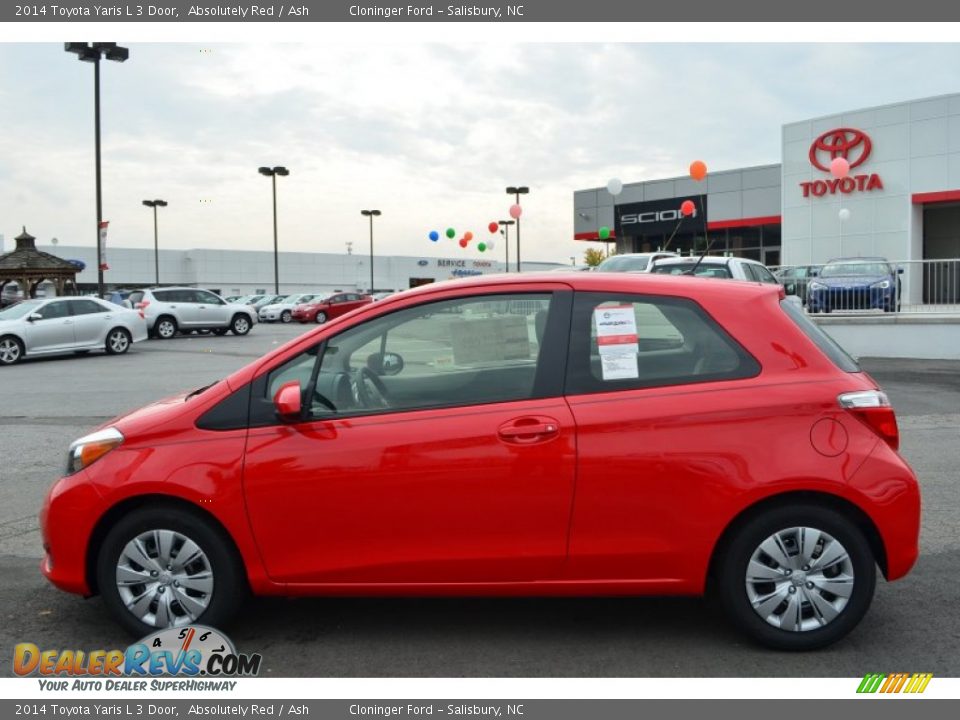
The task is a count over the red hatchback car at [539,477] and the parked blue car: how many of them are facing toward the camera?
1

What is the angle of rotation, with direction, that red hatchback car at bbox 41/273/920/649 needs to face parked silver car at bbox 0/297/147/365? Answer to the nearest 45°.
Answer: approximately 45° to its right

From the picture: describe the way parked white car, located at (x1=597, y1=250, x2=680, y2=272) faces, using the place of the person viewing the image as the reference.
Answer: facing the viewer and to the left of the viewer

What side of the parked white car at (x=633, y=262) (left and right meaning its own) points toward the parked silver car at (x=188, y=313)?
right

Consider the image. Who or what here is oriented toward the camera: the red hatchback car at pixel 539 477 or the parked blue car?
the parked blue car

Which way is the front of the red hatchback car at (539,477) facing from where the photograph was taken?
facing to the left of the viewer

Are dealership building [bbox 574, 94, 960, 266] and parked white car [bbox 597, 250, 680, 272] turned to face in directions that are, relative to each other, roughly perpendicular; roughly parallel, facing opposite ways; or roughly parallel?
roughly parallel

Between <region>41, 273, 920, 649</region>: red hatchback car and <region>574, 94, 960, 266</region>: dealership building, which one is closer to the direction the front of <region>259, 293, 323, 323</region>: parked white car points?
the red hatchback car

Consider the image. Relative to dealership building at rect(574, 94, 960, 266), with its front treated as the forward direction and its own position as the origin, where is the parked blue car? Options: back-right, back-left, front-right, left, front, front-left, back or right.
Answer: front-left

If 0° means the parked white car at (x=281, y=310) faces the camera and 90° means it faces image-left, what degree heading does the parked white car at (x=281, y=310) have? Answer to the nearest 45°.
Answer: approximately 45°

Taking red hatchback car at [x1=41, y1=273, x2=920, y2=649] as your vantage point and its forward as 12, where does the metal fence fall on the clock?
The metal fence is roughly at 4 o'clock from the red hatchback car.

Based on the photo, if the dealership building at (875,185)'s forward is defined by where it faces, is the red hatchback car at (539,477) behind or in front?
in front

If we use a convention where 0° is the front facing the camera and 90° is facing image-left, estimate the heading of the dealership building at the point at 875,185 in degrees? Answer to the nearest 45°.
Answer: approximately 45°

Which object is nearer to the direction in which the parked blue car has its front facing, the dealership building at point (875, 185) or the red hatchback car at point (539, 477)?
the red hatchback car

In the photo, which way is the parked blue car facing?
toward the camera

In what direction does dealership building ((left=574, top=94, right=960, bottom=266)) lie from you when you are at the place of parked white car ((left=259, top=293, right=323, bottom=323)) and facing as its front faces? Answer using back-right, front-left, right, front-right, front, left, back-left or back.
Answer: left

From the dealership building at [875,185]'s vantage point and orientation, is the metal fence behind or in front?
in front
